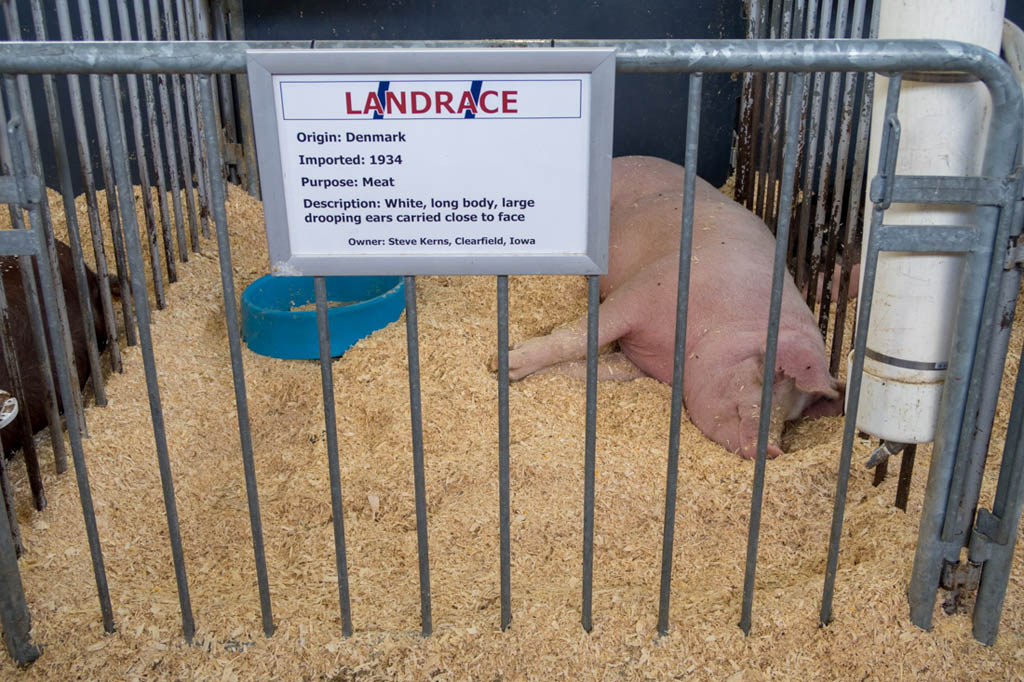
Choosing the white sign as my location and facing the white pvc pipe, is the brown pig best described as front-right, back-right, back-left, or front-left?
back-left

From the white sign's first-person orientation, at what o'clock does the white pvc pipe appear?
The white pvc pipe is roughly at 9 o'clock from the white sign.

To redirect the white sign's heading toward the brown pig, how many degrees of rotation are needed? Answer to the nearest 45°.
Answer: approximately 135° to its right

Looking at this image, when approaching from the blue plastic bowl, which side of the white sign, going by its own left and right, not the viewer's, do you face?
back

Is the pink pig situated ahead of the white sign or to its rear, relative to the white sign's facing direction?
to the rear

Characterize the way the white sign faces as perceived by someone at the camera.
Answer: facing the viewer
